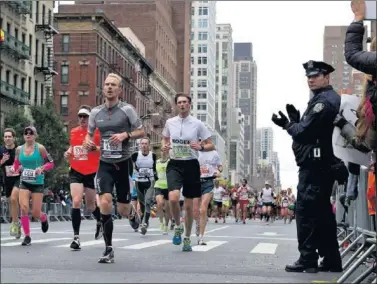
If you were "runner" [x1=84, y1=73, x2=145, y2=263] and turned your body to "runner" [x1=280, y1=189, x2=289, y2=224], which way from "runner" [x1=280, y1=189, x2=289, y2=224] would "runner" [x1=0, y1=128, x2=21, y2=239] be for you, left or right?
left

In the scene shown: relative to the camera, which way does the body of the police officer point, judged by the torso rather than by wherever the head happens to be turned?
to the viewer's left

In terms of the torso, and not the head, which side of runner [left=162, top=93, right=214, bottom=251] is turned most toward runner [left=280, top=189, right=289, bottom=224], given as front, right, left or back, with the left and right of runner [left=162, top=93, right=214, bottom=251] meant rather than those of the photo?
back

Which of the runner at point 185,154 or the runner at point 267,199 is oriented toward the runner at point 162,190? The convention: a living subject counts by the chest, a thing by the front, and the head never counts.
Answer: the runner at point 267,199

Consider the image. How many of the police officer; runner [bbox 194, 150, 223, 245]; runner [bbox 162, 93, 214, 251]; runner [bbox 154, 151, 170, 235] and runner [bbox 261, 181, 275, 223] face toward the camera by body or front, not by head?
4

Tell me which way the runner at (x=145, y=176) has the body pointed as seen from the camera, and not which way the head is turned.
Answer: toward the camera

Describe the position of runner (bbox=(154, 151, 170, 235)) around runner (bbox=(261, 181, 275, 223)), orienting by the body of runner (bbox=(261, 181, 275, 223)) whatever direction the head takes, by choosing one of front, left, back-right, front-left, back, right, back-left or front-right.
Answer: front

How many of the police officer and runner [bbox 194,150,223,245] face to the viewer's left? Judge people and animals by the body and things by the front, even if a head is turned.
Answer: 1

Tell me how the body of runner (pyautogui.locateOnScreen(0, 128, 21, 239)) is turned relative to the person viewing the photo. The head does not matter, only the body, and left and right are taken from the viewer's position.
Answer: facing the viewer

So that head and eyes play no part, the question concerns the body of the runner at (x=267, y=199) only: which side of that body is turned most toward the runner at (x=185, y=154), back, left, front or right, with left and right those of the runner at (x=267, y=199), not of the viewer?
front

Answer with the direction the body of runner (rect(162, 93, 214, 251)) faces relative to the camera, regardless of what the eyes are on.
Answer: toward the camera

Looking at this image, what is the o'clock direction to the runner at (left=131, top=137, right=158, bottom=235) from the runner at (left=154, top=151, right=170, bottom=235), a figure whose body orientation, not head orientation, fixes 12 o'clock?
the runner at (left=131, top=137, right=158, bottom=235) is roughly at 3 o'clock from the runner at (left=154, top=151, right=170, bottom=235).

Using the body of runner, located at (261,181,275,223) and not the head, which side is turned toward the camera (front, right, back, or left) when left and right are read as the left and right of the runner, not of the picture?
front
